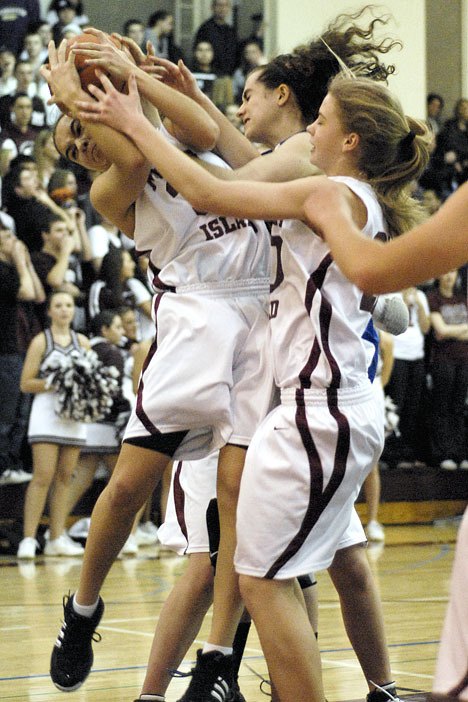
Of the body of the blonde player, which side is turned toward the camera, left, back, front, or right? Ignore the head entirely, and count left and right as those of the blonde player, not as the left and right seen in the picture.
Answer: left

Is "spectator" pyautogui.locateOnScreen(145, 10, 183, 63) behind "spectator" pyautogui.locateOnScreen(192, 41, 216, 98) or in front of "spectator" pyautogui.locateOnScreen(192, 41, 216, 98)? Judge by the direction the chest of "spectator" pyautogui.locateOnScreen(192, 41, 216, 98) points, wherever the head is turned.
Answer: behind

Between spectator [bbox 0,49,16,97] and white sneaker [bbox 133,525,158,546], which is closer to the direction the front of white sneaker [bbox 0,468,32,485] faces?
the white sneaker

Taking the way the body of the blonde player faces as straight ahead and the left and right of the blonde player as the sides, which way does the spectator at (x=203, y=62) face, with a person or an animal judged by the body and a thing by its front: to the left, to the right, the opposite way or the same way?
to the left

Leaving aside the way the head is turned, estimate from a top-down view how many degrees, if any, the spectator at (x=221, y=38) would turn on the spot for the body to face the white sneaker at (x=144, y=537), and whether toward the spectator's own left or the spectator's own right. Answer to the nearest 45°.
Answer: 0° — they already face it

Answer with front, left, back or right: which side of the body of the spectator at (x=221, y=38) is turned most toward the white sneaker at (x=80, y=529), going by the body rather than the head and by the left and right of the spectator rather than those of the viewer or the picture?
front

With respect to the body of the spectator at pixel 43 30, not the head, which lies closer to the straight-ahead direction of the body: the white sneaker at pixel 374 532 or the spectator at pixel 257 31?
the white sneaker

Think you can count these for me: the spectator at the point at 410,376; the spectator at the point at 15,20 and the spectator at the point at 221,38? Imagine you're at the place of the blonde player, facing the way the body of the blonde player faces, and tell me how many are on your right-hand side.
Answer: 3

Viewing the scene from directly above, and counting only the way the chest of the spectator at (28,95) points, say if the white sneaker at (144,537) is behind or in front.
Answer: in front

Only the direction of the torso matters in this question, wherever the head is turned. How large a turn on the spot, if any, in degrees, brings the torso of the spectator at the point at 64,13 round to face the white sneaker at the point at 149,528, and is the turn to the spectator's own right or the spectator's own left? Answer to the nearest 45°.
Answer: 0° — they already face it

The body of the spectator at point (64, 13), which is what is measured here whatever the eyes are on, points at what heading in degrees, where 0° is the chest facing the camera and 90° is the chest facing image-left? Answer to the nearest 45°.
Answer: approximately 0°

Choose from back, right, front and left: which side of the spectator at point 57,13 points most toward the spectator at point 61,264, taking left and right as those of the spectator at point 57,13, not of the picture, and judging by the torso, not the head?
front

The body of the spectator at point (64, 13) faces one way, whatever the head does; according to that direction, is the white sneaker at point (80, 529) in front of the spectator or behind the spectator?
in front
